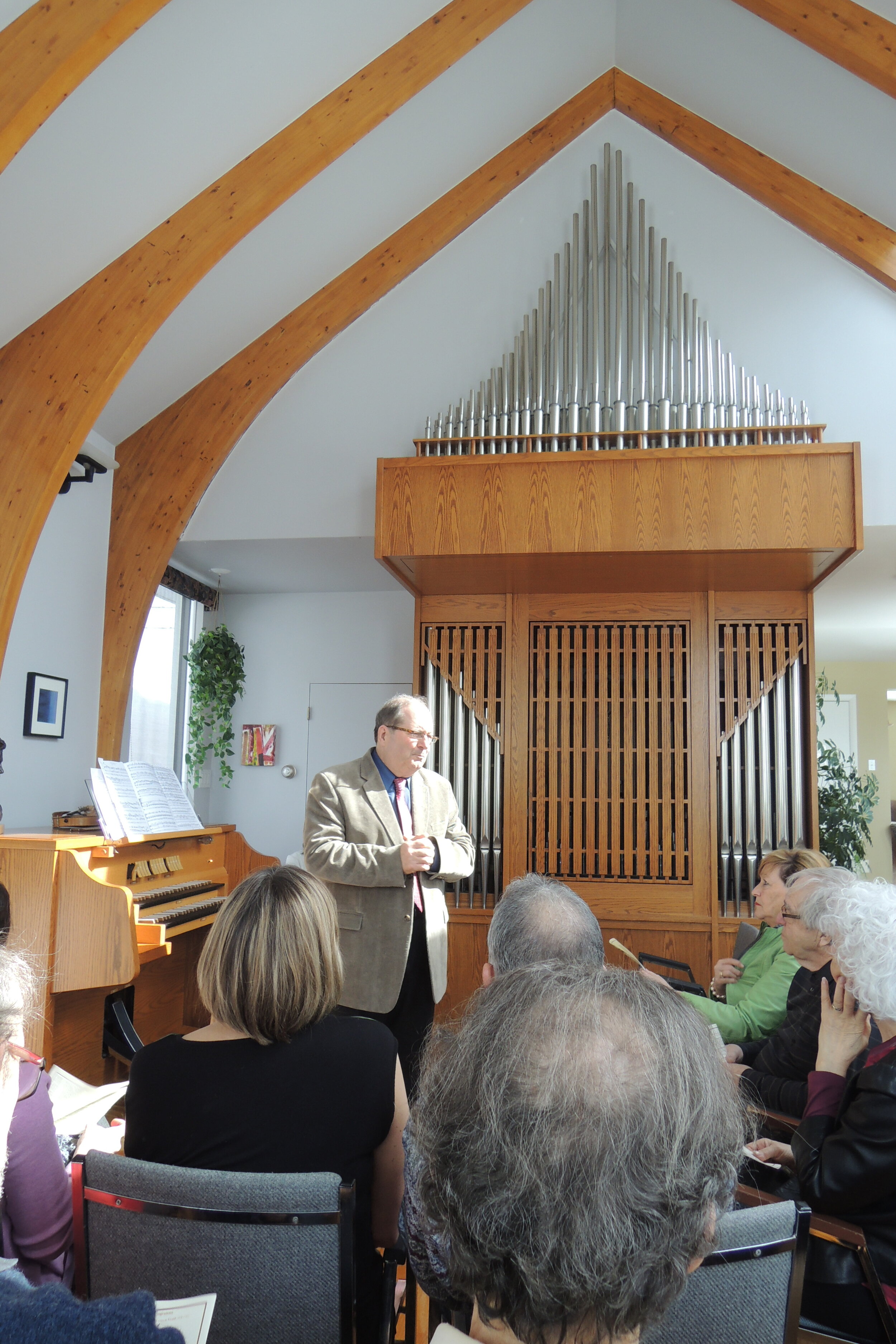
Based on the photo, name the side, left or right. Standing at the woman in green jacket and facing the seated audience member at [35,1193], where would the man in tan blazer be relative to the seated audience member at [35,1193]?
right

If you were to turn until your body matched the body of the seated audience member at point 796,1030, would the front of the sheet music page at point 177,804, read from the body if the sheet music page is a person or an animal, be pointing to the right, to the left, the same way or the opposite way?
the opposite way

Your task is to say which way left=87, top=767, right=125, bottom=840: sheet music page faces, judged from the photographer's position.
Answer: facing the viewer and to the right of the viewer

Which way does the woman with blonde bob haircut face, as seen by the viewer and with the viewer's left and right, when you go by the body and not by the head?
facing away from the viewer

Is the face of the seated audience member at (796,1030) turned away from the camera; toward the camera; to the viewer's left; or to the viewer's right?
to the viewer's left

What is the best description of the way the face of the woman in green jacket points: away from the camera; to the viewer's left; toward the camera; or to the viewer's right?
to the viewer's left

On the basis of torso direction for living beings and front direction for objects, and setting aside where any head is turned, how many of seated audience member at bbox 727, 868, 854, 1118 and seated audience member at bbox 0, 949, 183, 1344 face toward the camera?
0

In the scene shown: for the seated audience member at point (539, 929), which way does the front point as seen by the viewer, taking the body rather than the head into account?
away from the camera

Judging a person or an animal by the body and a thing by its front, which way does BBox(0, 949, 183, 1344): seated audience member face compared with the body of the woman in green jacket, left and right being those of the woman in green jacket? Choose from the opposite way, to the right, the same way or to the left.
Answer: to the right

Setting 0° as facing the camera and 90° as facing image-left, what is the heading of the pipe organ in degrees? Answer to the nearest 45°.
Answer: approximately 0°

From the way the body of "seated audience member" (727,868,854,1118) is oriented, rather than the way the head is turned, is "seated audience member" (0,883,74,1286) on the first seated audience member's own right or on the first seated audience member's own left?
on the first seated audience member's own left

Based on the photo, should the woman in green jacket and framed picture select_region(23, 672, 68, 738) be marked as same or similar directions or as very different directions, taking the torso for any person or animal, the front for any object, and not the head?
very different directions

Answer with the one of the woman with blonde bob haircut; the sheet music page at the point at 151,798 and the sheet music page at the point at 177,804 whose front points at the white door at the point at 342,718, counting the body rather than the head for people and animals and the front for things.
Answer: the woman with blonde bob haircut

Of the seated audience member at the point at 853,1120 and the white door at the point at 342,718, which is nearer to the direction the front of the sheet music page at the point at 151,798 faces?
the seated audience member

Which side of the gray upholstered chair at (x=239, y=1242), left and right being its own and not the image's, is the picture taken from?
back

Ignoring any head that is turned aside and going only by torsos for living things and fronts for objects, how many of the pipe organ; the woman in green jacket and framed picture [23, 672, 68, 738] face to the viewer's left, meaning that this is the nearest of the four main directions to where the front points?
1

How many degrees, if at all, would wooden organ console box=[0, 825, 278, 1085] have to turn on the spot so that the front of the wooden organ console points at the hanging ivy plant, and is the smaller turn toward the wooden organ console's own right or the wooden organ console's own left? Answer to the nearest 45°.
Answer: approximately 135° to the wooden organ console's own left

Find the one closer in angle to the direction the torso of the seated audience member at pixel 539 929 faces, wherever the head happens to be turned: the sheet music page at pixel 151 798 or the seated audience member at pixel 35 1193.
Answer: the sheet music page

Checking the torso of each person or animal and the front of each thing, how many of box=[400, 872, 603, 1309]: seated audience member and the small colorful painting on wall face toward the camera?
1
